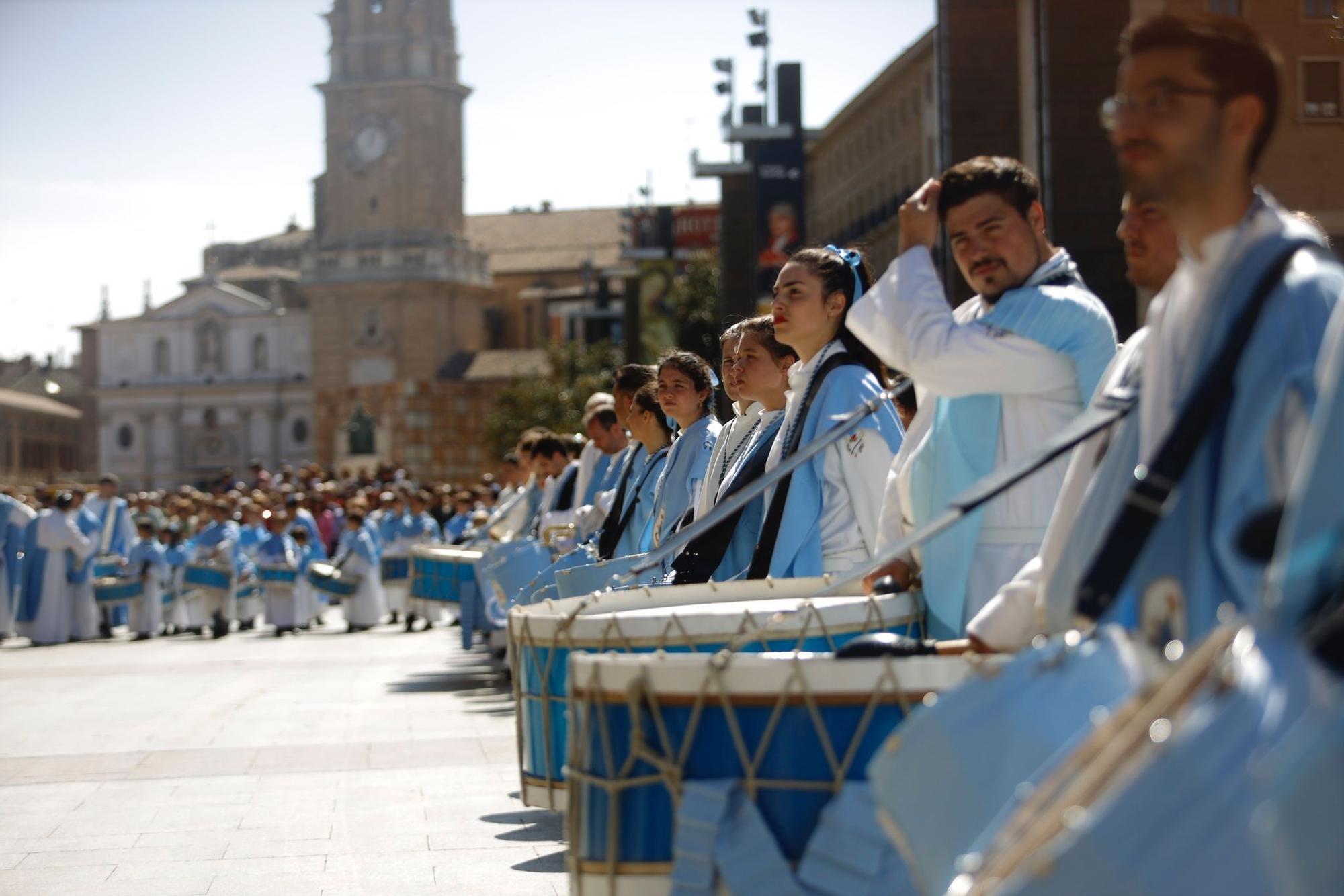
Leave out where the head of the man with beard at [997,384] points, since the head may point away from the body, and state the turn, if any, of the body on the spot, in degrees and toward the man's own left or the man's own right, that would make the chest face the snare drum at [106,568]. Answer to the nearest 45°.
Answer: approximately 90° to the man's own right

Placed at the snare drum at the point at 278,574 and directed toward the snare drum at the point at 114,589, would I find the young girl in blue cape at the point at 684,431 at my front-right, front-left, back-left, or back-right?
back-left

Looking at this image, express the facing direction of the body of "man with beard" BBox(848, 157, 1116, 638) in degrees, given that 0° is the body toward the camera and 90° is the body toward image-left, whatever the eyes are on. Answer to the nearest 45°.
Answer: approximately 45°

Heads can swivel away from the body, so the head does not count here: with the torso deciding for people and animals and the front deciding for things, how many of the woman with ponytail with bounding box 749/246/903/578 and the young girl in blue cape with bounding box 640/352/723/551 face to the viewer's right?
0

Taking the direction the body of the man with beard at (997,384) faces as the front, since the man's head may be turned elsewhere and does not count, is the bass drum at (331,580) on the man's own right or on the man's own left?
on the man's own right

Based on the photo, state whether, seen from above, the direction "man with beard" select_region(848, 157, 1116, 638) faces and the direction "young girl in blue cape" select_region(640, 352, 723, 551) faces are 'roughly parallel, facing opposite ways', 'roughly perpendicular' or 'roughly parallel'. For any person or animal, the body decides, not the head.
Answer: roughly parallel

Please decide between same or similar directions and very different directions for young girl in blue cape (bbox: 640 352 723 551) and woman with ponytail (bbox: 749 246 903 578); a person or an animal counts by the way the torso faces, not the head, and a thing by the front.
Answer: same or similar directions

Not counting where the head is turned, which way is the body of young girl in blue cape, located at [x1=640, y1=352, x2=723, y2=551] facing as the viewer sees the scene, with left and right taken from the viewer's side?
facing the viewer and to the left of the viewer

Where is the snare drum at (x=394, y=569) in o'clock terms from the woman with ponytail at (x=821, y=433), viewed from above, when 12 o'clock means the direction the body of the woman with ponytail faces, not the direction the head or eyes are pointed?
The snare drum is roughly at 4 o'clock from the woman with ponytail.

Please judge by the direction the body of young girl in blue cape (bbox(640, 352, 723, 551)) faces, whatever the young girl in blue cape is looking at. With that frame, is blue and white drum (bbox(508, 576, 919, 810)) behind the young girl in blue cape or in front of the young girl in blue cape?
in front

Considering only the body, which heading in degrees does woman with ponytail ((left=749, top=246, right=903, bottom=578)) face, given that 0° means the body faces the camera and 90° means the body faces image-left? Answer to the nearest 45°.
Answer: approximately 45°

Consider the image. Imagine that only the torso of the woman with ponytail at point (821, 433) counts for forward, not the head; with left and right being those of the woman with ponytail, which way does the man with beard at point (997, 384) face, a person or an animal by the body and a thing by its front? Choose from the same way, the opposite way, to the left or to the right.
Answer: the same way

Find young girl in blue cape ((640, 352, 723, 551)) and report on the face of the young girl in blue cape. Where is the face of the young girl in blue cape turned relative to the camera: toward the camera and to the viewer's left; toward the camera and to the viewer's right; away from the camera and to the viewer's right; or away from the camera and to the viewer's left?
toward the camera and to the viewer's left

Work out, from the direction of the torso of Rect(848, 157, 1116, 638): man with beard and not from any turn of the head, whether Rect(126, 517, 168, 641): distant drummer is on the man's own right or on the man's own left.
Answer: on the man's own right

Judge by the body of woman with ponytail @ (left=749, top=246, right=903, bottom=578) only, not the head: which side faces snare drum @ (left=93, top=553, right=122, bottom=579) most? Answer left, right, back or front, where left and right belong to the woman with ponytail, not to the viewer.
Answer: right

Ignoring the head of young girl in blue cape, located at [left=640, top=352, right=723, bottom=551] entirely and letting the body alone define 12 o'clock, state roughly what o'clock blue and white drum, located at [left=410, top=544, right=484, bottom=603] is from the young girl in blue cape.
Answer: The blue and white drum is roughly at 4 o'clock from the young girl in blue cape.
